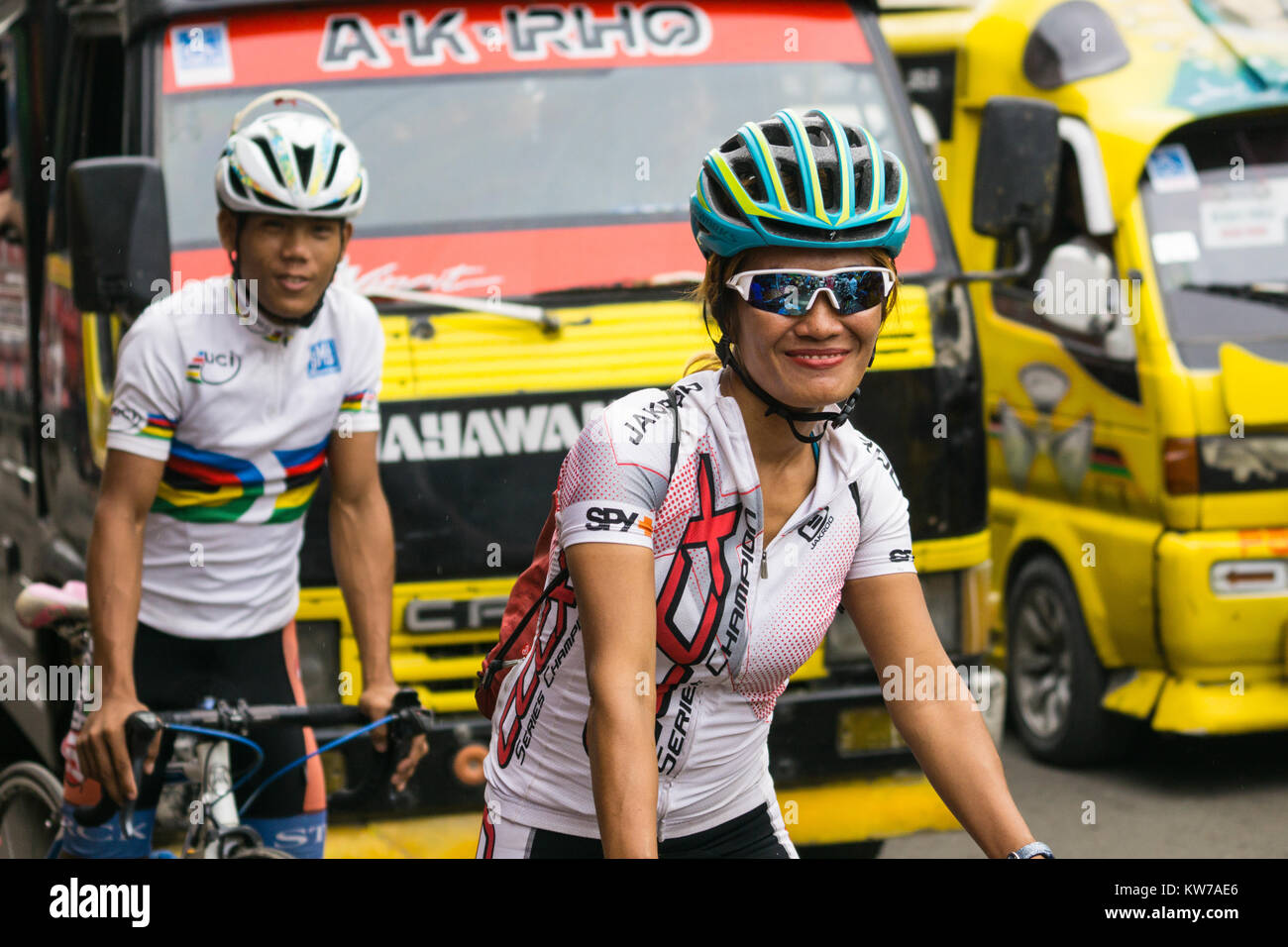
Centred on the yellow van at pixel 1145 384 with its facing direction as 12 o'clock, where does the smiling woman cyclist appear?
The smiling woman cyclist is roughly at 2 o'clock from the yellow van.

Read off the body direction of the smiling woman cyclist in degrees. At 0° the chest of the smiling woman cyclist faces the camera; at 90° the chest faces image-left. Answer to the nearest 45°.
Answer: approximately 315°

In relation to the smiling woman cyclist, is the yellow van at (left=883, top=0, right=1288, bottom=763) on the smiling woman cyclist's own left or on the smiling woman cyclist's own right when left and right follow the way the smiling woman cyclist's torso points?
on the smiling woman cyclist's own left

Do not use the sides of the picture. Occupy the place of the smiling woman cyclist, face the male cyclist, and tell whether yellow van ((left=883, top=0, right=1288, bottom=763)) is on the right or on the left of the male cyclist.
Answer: right

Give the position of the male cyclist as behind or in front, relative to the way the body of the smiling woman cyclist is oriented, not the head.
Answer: behind

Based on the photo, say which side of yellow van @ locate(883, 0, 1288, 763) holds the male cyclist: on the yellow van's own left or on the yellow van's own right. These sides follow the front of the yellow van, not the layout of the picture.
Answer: on the yellow van's own right

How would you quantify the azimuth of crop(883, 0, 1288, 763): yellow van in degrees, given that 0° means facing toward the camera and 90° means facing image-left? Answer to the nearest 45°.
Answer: approximately 315°
